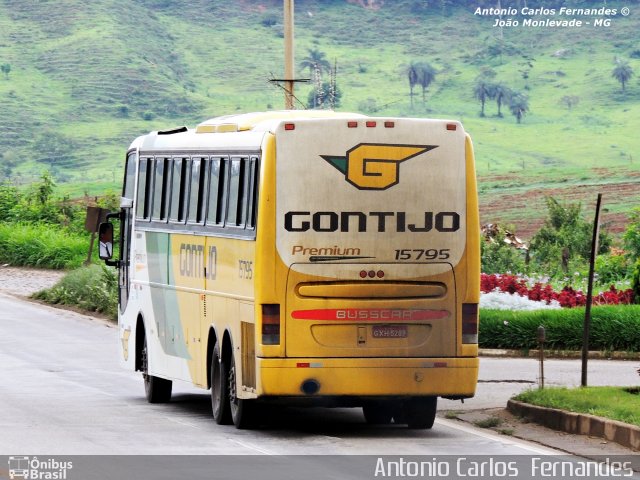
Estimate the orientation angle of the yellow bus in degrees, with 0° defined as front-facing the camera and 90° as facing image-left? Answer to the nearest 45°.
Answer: approximately 180°

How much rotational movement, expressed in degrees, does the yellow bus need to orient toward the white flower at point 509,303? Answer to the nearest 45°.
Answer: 0° — it already faces it

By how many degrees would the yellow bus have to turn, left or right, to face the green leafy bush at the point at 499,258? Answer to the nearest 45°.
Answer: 0° — it already faces it

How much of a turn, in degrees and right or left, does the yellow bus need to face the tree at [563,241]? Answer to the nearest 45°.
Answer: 0° — it already faces it

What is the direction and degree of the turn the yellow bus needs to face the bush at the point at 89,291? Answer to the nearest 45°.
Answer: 0° — it already faces it

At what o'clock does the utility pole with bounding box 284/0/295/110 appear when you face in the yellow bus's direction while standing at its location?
The utility pole is roughly at 12 o'clock from the yellow bus.
